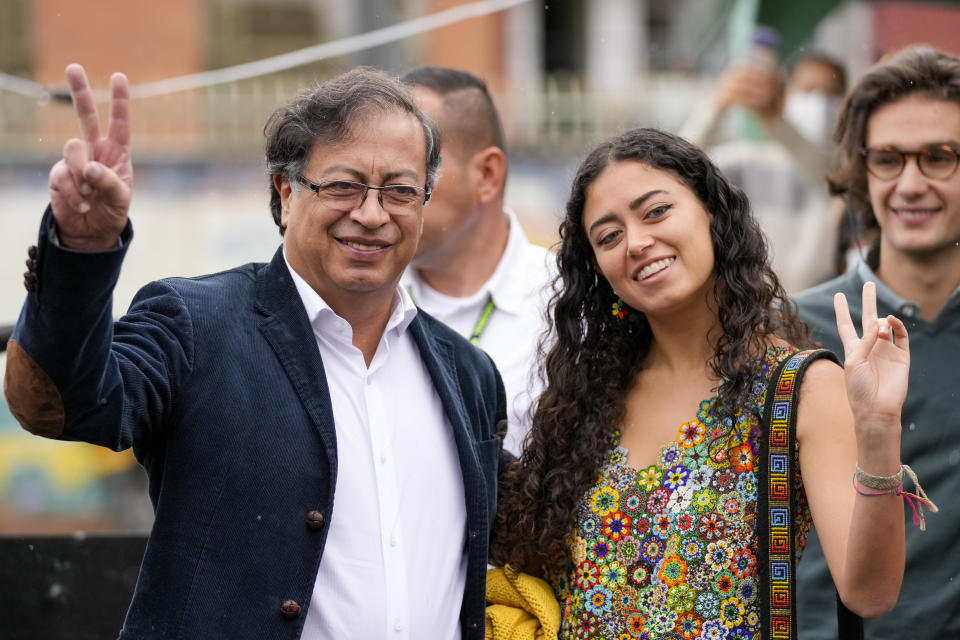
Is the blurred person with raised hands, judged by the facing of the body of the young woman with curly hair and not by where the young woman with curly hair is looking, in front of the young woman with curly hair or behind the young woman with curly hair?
behind

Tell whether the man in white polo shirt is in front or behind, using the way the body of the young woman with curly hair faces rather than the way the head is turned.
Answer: behind

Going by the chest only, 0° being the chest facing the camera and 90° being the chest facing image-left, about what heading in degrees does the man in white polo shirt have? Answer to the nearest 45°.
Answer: approximately 45°

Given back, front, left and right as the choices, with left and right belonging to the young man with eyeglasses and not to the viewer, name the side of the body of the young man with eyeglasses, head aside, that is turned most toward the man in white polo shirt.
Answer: right

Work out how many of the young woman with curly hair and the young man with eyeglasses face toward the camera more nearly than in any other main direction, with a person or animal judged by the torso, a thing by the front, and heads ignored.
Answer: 2

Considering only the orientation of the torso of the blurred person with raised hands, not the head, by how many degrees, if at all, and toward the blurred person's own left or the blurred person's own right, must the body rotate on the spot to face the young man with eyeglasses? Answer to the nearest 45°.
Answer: approximately 45° to the blurred person's own left

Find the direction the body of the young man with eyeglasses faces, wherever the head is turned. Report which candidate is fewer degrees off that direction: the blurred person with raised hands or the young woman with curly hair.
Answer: the young woman with curly hair

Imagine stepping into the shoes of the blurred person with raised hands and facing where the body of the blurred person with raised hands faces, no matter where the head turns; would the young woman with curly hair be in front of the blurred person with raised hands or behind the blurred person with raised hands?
in front

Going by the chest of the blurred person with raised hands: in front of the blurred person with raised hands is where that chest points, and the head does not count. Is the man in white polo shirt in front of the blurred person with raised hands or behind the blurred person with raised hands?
in front

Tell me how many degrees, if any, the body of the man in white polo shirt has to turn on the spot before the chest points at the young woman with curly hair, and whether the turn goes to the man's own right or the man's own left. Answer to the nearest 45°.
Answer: approximately 45° to the man's own left

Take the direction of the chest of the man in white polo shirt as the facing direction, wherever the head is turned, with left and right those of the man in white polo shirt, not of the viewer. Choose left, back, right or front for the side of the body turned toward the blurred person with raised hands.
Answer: back
